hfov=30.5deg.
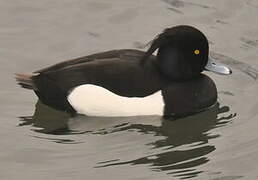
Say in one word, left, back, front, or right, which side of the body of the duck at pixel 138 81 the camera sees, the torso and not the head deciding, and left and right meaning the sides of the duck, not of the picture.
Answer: right
